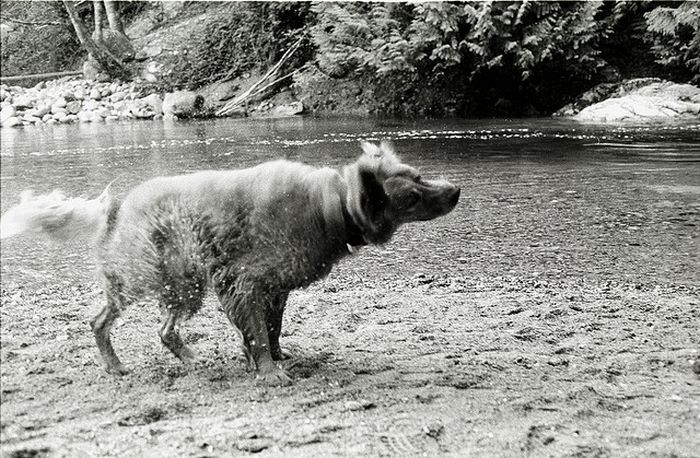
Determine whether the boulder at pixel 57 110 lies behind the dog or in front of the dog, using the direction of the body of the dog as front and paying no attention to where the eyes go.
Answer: behind

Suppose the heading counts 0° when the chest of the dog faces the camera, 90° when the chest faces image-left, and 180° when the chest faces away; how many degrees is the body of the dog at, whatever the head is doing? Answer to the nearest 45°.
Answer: approximately 270°

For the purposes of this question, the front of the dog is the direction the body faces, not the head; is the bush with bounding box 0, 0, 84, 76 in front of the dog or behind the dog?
behind

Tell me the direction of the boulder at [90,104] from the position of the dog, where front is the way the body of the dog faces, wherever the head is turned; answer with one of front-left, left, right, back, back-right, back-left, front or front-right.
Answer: back-left

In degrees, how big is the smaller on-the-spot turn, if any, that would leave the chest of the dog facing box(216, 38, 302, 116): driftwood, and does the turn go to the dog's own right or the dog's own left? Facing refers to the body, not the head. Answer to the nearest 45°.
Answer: approximately 90° to the dog's own left

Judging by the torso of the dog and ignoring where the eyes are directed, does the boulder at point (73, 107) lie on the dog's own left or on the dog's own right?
on the dog's own left

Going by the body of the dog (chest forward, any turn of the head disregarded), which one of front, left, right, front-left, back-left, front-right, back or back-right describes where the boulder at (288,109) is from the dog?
left

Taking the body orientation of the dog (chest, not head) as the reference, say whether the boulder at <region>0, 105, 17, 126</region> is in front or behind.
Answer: behind

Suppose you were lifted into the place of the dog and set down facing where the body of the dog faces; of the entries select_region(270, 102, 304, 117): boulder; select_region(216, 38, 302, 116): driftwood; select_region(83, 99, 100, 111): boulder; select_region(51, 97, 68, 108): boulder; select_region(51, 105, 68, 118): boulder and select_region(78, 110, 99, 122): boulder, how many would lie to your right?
0

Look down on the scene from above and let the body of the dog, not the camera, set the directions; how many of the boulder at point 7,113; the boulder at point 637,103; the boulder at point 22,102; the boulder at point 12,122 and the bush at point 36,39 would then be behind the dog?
4

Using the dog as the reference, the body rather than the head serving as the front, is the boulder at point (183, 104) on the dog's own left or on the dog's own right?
on the dog's own left

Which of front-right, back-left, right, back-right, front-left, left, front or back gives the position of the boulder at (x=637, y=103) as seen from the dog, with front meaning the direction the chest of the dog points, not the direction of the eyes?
front-left

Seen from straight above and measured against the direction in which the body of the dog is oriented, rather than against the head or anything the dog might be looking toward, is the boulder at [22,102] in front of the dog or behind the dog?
behind
